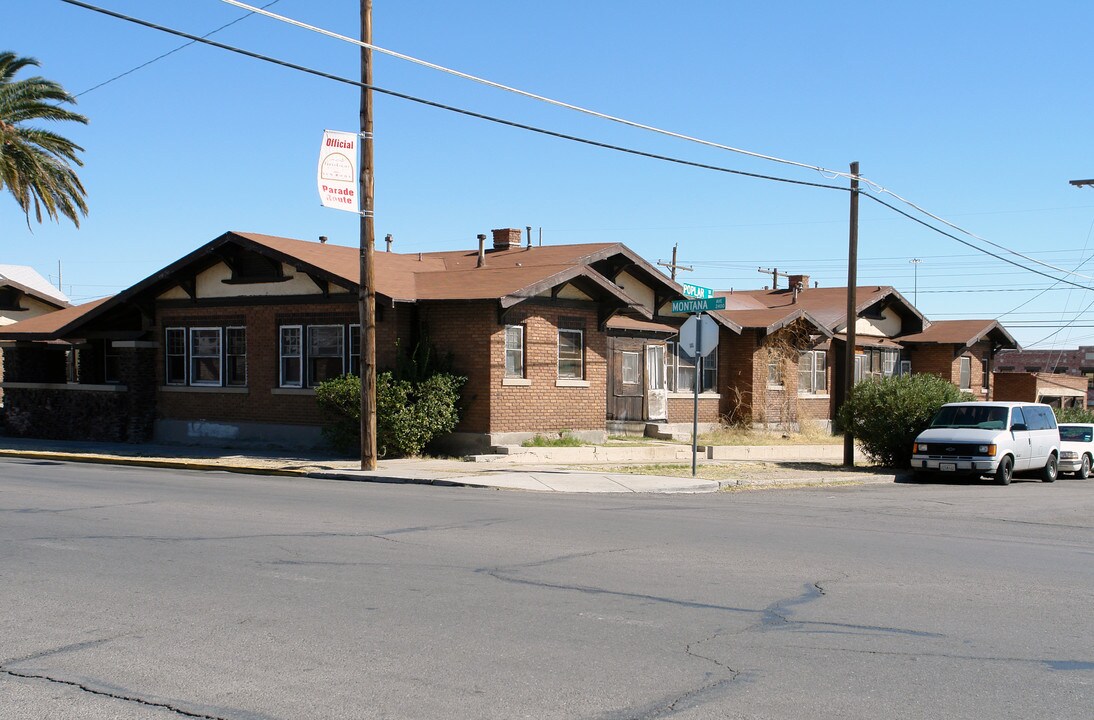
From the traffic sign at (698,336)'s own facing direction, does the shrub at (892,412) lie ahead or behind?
ahead

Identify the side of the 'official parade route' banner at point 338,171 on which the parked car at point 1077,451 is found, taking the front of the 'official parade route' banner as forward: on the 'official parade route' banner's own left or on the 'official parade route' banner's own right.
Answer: on the 'official parade route' banner's own left

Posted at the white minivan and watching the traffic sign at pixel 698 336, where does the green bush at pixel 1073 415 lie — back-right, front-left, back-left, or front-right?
back-right

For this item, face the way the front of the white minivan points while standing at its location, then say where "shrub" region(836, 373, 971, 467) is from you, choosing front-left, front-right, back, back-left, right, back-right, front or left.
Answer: right

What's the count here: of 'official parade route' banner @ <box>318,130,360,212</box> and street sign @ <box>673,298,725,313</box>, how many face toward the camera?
2

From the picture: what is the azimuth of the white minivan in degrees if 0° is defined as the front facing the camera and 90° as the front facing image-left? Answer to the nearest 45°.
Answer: approximately 45°

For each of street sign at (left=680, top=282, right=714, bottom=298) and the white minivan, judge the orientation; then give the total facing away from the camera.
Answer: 0

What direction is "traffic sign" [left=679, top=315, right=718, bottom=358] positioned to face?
away from the camera
